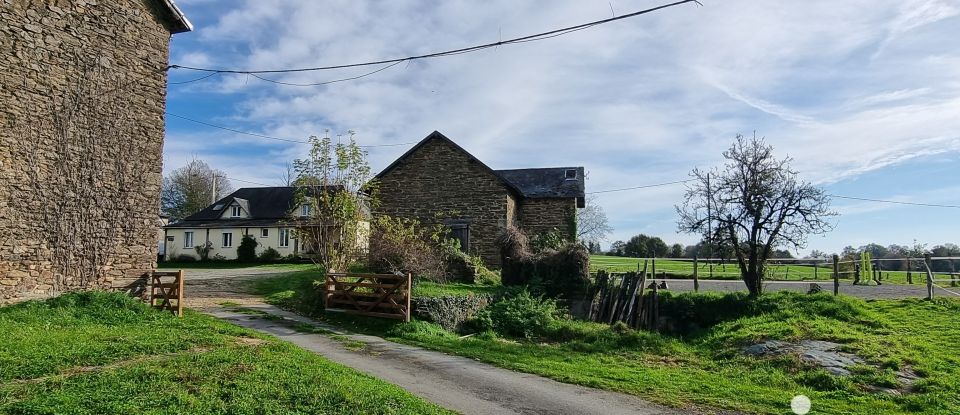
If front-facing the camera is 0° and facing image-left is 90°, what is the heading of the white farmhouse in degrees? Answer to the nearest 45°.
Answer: approximately 0°

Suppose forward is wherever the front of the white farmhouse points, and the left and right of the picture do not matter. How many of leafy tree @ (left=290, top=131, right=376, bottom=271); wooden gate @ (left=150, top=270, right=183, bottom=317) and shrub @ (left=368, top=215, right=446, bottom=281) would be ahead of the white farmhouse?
3

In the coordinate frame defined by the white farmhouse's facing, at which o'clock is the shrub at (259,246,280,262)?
The shrub is roughly at 11 o'clock from the white farmhouse.

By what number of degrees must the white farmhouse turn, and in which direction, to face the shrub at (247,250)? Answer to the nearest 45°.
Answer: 0° — it already faces it
